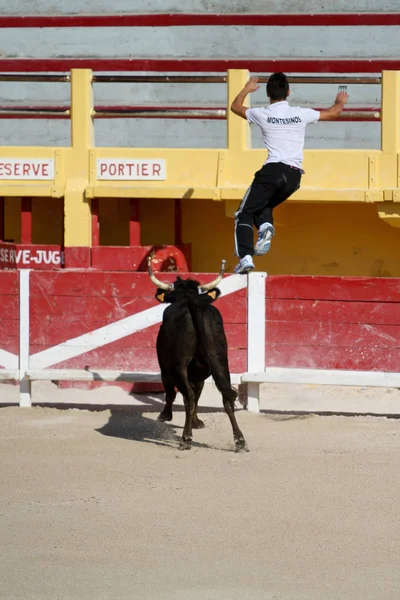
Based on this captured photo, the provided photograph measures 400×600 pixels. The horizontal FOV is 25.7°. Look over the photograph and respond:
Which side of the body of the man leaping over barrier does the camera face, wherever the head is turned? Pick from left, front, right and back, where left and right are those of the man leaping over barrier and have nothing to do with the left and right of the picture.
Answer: back

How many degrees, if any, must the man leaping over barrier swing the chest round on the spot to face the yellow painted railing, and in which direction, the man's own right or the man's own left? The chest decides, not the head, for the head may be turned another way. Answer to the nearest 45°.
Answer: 0° — they already face it

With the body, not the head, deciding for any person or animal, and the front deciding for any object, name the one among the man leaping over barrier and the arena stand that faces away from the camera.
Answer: the man leaping over barrier

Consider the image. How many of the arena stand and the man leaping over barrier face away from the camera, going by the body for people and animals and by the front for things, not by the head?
1

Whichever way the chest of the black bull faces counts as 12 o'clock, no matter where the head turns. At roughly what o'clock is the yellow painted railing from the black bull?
The yellow painted railing is roughly at 12 o'clock from the black bull.

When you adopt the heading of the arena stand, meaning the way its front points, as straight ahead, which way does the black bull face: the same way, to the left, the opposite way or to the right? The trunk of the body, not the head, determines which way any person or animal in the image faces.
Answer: the opposite way

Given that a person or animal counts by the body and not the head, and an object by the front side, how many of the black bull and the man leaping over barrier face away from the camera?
2

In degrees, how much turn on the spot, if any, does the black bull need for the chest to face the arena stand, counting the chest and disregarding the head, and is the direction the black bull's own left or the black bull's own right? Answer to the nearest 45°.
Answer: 0° — it already faces it

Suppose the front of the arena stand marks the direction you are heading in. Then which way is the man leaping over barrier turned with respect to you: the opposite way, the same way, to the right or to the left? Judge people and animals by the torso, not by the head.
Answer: the opposite way

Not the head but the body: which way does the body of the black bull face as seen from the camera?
away from the camera
